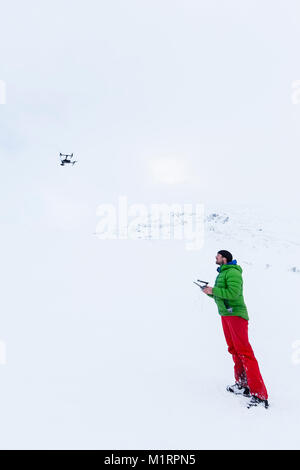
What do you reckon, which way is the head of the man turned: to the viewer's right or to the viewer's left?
to the viewer's left

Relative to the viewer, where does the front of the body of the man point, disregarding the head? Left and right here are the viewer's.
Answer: facing to the left of the viewer
